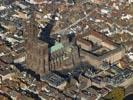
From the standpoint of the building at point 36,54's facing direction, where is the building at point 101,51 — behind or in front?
behind

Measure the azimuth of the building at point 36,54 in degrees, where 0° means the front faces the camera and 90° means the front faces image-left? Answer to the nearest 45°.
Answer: approximately 45°
